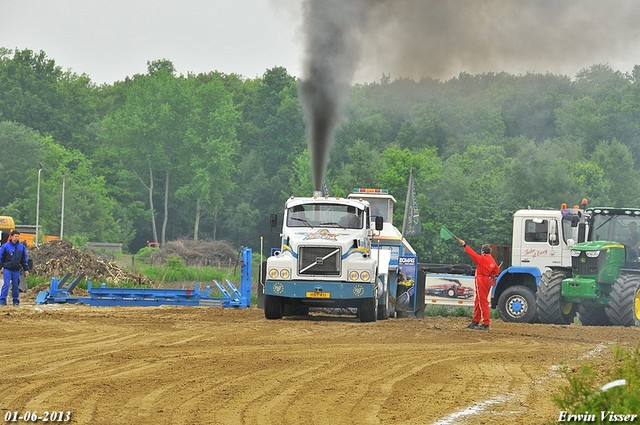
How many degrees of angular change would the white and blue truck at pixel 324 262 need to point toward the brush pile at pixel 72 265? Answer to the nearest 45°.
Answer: approximately 135° to its right

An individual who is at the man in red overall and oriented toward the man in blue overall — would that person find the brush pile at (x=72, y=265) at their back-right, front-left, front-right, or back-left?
front-right

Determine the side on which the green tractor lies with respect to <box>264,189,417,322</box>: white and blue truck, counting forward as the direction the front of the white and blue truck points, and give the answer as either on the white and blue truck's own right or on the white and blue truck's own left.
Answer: on the white and blue truck's own left

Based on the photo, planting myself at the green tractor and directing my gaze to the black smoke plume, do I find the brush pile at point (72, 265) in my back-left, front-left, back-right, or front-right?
front-right

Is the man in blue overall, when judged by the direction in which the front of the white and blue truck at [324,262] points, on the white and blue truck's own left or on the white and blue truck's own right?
on the white and blue truck's own right

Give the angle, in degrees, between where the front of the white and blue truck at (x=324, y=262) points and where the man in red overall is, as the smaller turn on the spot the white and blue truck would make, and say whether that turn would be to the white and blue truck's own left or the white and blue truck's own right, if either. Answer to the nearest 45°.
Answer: approximately 90° to the white and blue truck's own left

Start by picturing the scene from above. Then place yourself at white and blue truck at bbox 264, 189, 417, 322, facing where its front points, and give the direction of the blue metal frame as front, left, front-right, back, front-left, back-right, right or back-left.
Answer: back-right

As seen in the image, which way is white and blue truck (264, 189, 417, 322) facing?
toward the camera
